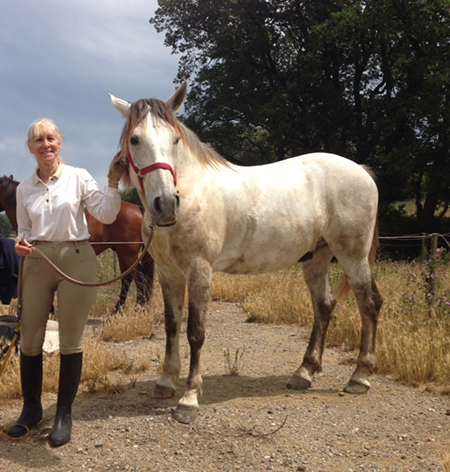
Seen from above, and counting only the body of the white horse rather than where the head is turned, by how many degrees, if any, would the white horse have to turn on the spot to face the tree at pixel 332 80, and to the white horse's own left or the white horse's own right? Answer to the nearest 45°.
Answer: approximately 135° to the white horse's own right

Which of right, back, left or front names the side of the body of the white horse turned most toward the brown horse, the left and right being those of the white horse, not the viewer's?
right

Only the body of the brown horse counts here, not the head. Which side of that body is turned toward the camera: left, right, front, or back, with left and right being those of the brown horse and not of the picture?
left

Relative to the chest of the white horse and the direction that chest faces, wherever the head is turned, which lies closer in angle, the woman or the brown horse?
the woman

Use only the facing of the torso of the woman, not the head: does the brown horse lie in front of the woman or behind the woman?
behind

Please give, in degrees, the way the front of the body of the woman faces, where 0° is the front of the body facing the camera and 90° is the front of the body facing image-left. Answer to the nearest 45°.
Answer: approximately 0°

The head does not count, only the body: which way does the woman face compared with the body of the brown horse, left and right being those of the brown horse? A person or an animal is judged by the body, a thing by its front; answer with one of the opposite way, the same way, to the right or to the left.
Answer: to the left

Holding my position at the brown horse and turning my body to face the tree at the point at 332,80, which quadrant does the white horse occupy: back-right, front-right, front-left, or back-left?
back-right

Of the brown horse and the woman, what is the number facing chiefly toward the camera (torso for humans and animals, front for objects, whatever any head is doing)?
1
